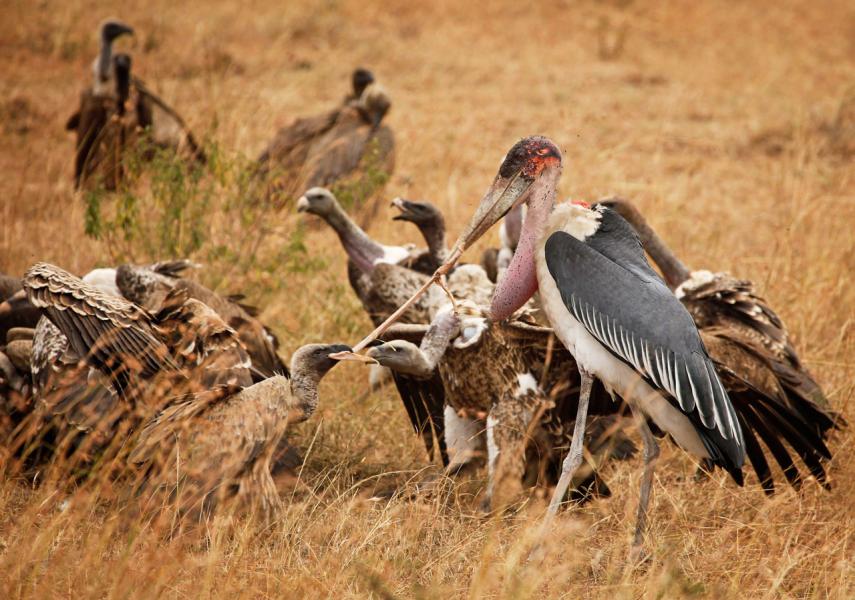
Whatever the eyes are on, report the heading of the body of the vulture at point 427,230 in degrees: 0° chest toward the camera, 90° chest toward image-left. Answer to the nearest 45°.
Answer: approximately 90°

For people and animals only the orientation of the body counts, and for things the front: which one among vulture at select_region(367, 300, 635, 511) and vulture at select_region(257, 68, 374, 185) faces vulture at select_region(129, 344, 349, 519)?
vulture at select_region(367, 300, 635, 511)

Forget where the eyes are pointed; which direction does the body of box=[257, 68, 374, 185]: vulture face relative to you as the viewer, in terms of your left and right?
facing to the right of the viewer

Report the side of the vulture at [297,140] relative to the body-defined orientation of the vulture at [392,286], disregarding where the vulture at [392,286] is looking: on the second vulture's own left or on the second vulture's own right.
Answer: on the second vulture's own right

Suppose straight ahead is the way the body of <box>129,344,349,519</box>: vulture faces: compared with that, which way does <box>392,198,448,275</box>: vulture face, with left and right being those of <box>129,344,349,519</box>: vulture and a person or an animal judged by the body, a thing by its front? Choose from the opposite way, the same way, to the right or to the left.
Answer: the opposite way

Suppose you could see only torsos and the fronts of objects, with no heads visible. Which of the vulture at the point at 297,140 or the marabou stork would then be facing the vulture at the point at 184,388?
the marabou stork

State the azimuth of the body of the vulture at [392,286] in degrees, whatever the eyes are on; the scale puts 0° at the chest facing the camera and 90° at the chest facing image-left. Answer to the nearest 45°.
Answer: approximately 90°

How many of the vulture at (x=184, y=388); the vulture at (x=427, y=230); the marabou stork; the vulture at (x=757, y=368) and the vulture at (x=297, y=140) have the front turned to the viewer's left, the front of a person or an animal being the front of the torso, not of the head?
3

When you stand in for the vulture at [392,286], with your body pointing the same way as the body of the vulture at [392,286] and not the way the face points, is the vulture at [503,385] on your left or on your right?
on your left

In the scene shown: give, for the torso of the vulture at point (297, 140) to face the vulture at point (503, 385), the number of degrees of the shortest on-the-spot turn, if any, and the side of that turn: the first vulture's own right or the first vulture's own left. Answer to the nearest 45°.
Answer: approximately 90° to the first vulture's own right

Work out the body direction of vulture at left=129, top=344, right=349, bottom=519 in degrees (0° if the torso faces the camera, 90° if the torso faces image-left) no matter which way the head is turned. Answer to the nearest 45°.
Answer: approximately 270°

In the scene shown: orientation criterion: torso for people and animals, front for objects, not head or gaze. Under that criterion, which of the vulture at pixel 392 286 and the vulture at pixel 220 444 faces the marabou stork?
the vulture at pixel 220 444
